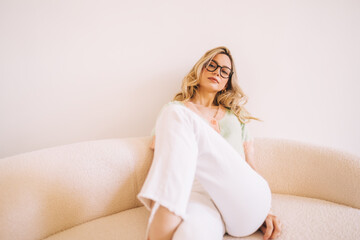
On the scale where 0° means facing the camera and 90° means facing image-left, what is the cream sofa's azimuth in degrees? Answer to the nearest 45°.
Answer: approximately 0°
